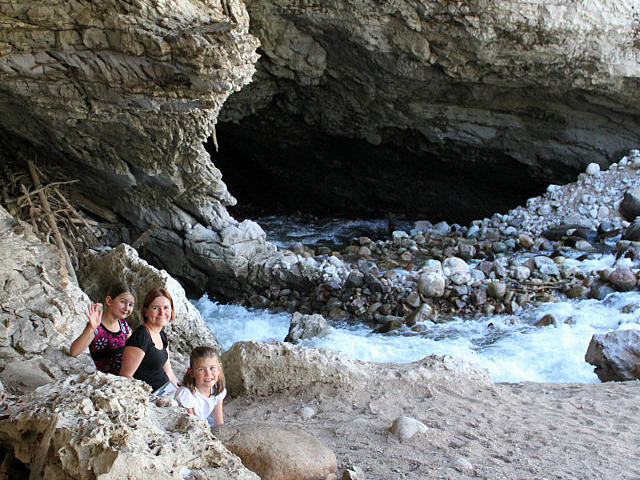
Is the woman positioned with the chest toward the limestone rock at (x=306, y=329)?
no

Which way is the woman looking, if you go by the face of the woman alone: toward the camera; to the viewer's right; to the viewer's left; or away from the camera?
toward the camera

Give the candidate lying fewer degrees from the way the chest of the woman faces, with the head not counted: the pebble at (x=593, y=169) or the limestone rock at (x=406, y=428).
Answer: the limestone rock

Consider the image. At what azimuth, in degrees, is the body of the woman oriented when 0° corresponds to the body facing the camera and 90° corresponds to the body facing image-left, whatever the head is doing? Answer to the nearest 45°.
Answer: approximately 315°

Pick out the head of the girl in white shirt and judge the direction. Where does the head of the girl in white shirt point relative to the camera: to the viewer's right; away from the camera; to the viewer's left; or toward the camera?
toward the camera

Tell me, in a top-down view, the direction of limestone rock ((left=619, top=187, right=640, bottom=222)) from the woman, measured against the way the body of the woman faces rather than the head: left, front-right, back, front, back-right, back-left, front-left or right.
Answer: left

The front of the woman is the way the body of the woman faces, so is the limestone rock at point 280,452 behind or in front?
in front

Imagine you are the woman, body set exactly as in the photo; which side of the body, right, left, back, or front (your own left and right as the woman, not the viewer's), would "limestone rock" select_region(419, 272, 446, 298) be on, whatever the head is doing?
left

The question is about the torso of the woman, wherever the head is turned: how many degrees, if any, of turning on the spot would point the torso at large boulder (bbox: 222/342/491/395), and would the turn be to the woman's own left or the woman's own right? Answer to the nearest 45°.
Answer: approximately 90° to the woman's own left

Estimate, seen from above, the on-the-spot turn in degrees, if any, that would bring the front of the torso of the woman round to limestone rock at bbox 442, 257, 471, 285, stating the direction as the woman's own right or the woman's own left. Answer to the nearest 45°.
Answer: approximately 90° to the woman's own left

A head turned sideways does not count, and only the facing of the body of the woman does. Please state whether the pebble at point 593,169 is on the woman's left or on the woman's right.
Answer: on the woman's left

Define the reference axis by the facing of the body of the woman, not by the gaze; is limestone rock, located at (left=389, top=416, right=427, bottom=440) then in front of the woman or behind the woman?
in front
